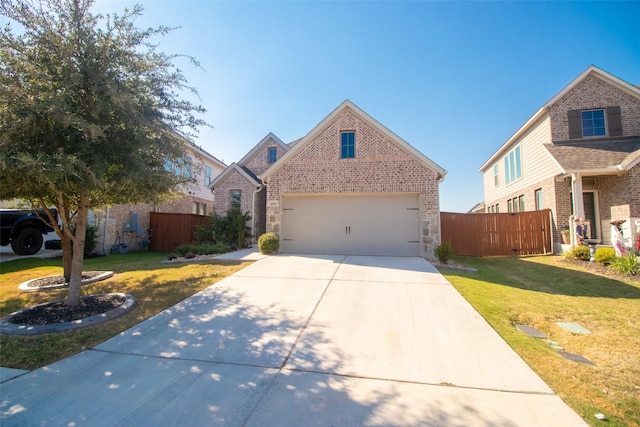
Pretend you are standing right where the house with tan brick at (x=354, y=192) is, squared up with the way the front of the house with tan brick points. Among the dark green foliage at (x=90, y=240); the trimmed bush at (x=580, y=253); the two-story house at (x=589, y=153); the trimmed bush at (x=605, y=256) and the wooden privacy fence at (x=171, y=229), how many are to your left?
3

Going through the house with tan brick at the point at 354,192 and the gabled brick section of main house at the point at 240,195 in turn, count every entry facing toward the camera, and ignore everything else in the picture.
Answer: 2

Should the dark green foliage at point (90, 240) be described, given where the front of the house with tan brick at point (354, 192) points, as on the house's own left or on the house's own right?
on the house's own right

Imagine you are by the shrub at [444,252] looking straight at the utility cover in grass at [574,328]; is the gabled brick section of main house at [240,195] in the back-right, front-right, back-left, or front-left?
back-right

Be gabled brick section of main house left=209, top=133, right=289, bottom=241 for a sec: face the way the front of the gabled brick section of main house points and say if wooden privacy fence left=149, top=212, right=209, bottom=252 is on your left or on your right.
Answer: on your right

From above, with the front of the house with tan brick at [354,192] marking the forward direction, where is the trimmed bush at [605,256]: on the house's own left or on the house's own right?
on the house's own left

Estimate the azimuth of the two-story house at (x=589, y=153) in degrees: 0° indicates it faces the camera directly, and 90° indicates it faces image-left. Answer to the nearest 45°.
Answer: approximately 315°

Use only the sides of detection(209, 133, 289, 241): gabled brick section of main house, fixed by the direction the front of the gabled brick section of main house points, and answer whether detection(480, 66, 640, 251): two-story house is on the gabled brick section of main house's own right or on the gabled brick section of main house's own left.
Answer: on the gabled brick section of main house's own left
